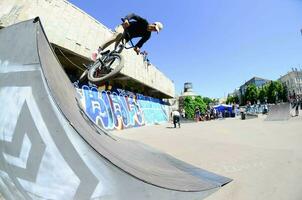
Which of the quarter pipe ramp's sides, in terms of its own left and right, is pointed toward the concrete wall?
left

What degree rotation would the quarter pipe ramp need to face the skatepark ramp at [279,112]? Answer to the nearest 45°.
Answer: approximately 45° to its left

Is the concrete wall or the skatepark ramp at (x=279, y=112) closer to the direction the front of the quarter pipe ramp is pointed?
the skatepark ramp

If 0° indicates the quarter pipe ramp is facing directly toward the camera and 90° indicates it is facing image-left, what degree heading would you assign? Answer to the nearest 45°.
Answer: approximately 270°

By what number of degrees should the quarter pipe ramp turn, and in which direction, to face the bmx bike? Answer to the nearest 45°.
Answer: approximately 90° to its left
